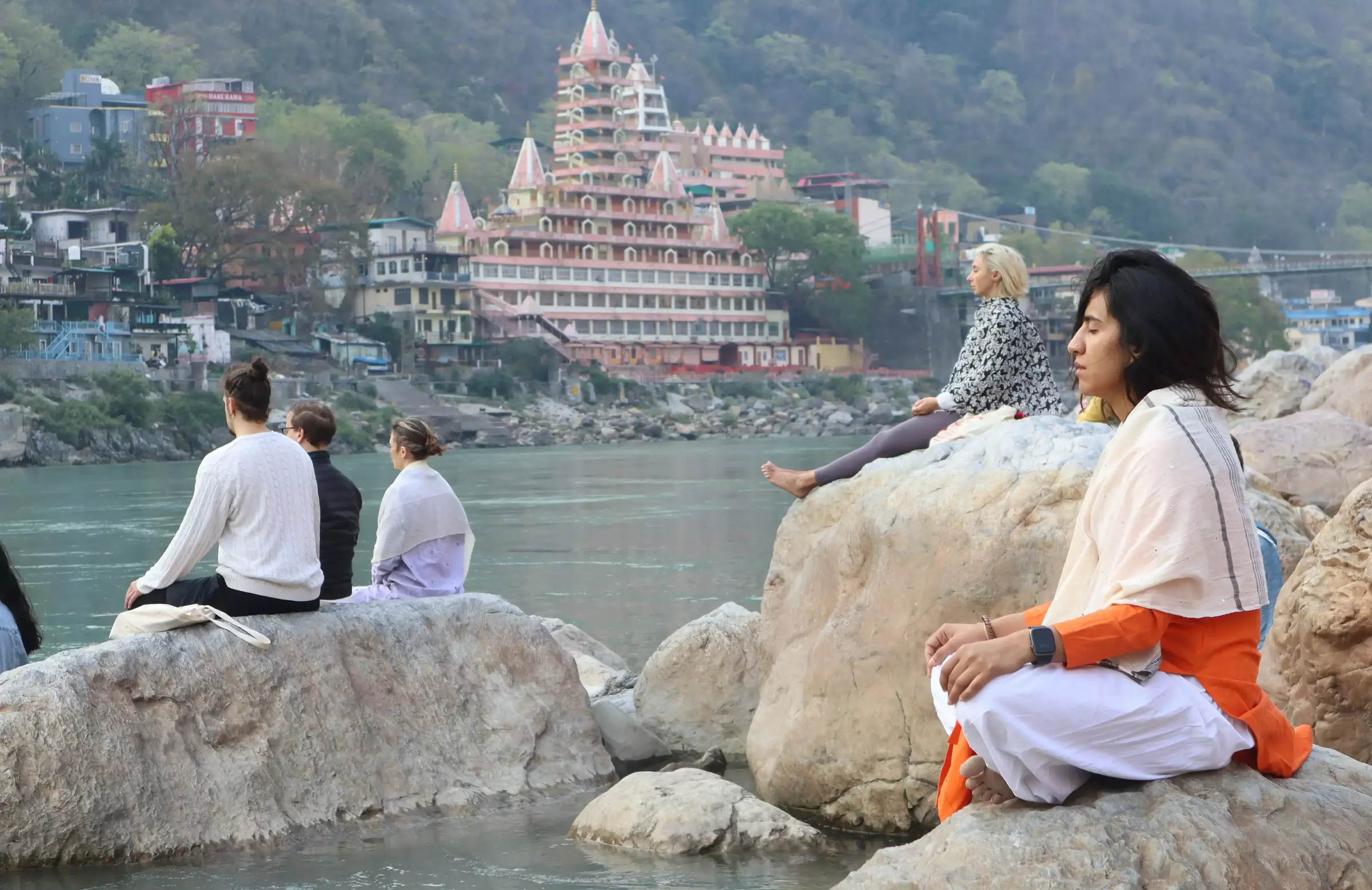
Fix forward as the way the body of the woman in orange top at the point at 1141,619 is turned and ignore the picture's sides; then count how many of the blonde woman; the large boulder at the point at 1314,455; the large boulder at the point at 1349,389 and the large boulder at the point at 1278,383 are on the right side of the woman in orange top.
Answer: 4

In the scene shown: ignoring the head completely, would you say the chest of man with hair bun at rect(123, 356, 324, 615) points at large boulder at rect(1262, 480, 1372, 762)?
no

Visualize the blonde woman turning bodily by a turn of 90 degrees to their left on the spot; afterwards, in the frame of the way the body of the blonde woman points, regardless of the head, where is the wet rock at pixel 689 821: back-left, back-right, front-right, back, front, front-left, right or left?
front-right

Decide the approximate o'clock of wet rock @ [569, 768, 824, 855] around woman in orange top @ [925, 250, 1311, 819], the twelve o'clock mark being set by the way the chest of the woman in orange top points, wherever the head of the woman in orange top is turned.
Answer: The wet rock is roughly at 2 o'clock from the woman in orange top.

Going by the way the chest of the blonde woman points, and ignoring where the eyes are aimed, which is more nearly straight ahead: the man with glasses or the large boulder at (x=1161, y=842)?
the man with glasses

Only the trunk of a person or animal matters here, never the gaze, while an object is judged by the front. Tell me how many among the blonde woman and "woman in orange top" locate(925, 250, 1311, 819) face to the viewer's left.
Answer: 2

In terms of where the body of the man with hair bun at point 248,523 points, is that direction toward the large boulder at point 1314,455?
no

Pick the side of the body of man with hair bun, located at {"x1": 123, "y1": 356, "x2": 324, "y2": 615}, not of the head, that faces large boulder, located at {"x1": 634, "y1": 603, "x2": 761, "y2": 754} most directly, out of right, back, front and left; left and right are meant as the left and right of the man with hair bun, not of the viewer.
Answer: right

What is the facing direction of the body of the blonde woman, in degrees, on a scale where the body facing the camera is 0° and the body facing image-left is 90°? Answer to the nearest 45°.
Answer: approximately 90°

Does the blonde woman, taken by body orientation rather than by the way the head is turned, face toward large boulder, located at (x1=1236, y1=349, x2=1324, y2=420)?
no

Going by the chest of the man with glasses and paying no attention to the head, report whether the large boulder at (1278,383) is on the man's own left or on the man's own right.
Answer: on the man's own right

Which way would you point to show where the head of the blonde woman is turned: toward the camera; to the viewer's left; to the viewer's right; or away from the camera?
to the viewer's left

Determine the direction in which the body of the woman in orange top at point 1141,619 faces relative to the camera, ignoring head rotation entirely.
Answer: to the viewer's left

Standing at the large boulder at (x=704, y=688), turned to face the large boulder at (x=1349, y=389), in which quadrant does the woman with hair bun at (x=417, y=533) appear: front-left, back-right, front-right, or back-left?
back-left

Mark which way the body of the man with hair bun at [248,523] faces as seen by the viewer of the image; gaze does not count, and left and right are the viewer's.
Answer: facing away from the viewer and to the left of the viewer

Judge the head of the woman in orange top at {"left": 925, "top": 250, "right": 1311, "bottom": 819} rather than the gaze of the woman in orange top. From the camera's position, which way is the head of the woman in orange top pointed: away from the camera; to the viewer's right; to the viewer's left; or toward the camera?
to the viewer's left
